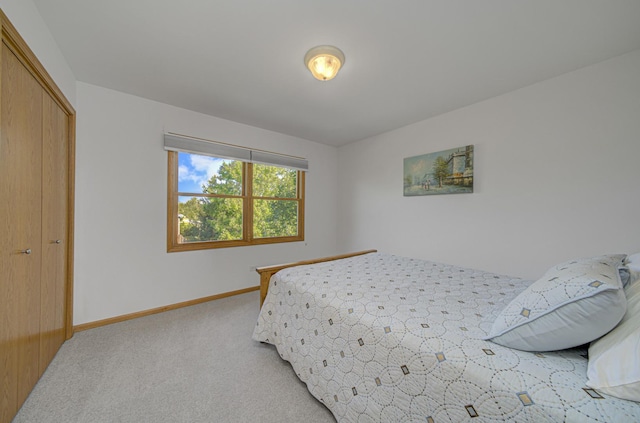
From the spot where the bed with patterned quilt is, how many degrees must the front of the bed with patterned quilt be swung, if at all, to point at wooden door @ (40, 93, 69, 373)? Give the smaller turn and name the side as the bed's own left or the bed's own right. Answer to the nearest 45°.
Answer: approximately 45° to the bed's own left

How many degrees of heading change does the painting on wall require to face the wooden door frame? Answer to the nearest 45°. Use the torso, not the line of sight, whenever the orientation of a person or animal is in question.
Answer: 0° — it already faces it

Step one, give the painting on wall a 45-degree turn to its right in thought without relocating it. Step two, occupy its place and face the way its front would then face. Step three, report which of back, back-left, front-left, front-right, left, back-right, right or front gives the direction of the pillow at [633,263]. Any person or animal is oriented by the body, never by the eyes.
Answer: back-left

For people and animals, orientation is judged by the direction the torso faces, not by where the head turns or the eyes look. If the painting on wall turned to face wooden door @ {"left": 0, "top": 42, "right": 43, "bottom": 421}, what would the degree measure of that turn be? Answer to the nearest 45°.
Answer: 0° — it already faces it

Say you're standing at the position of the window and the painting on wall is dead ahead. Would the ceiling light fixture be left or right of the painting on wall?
right

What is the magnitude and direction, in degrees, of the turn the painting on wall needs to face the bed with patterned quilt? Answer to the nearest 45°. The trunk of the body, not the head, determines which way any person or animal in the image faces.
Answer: approximately 45° to its left

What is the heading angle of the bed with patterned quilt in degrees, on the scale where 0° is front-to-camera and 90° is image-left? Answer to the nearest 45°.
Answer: approximately 135°

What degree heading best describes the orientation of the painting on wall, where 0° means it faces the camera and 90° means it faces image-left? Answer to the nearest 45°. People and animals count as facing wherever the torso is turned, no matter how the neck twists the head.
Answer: approximately 45°

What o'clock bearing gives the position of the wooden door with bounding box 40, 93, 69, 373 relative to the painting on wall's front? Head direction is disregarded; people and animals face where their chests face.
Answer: The wooden door is roughly at 12 o'clock from the painting on wall.
